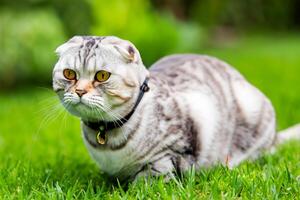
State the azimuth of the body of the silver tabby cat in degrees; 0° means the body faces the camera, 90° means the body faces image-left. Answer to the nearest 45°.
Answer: approximately 45°
